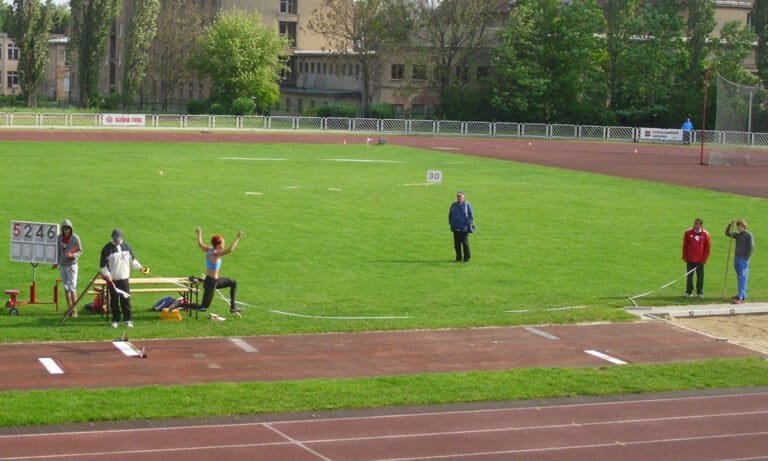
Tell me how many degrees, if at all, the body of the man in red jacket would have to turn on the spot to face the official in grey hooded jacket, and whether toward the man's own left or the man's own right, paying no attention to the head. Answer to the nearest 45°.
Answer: approximately 45° to the man's own right

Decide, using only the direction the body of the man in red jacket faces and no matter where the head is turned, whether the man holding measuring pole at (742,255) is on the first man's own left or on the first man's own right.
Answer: on the first man's own left

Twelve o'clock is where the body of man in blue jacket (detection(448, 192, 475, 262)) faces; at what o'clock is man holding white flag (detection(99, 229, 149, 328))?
The man holding white flag is roughly at 1 o'clock from the man in blue jacket.

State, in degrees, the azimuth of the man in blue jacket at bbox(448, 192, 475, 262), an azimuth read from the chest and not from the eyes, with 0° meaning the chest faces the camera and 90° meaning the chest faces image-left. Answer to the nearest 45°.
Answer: approximately 0°

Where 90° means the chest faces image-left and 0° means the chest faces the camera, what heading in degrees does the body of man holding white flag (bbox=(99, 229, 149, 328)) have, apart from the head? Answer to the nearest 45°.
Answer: approximately 0°

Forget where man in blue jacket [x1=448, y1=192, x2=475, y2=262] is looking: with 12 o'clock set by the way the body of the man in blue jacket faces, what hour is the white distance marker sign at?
The white distance marker sign is roughly at 6 o'clock from the man in blue jacket.

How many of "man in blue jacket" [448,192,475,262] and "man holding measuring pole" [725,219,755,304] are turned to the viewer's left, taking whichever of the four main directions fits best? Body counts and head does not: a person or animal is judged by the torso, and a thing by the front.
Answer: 1

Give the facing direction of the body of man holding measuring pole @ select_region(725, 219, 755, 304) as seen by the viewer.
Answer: to the viewer's left

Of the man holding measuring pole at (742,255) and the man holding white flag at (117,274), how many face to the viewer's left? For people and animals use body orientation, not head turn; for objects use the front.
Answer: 1
